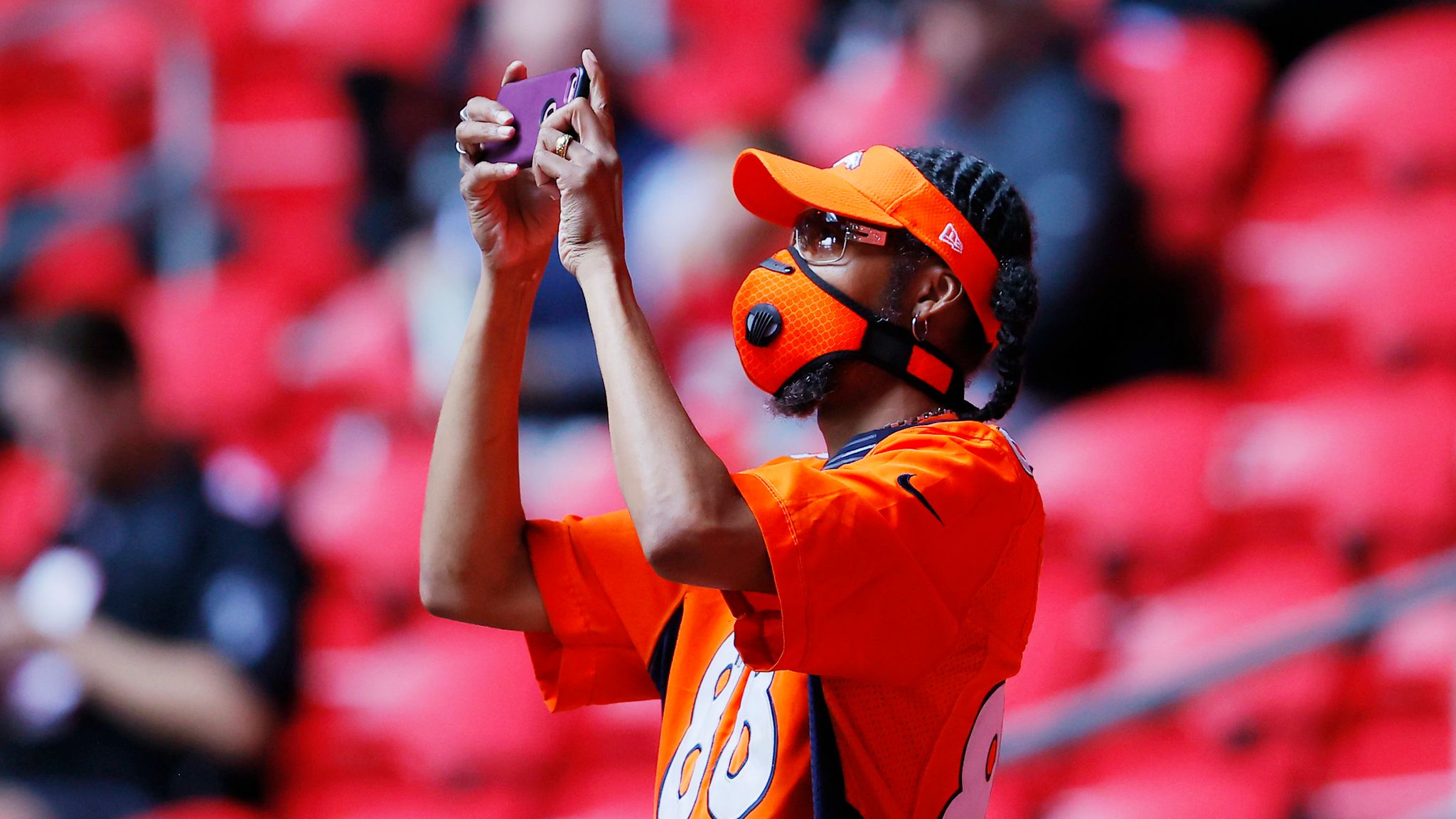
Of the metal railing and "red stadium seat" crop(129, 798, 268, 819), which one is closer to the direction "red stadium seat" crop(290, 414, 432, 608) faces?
the red stadium seat

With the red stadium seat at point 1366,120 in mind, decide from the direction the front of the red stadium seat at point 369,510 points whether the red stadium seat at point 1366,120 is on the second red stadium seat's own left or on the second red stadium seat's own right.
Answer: on the second red stadium seat's own left

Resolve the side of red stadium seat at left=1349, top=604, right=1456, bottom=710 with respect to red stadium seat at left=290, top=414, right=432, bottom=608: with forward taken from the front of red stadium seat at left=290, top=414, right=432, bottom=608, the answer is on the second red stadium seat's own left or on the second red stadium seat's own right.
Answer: on the second red stadium seat's own left

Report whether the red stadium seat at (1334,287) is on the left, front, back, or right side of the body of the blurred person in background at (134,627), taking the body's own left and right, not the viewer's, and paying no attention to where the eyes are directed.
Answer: left

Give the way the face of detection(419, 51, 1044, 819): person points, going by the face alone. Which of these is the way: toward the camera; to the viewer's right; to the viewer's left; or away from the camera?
to the viewer's left

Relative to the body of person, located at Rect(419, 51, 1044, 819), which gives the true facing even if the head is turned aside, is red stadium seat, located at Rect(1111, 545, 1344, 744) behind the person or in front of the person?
behind
